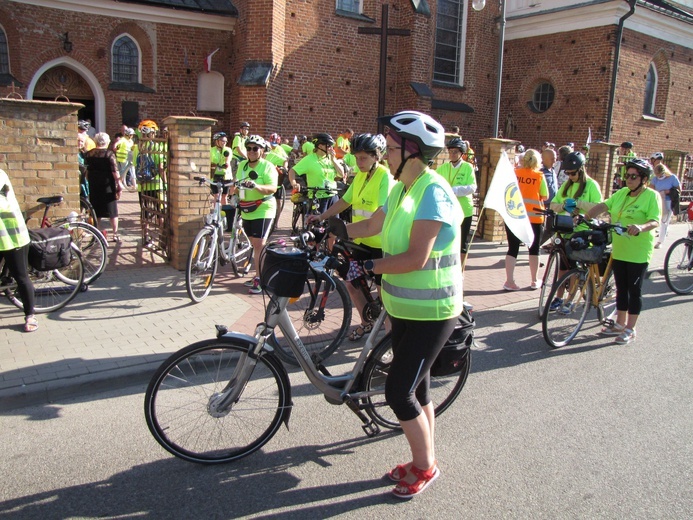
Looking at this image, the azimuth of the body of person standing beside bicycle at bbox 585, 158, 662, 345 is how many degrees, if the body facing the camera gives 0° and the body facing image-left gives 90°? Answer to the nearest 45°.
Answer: approximately 45°

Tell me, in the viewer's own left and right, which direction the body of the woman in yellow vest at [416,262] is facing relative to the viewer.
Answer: facing to the left of the viewer

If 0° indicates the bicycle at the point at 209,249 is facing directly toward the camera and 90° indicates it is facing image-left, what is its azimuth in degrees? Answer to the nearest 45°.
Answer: approximately 45°
